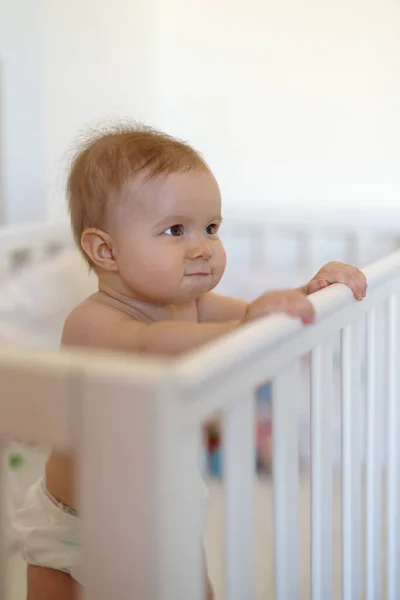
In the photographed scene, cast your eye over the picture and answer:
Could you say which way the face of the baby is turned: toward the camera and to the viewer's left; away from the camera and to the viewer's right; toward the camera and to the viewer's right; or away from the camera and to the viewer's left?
toward the camera and to the viewer's right

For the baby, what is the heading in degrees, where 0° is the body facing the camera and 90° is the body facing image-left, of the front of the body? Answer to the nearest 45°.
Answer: approximately 315°
